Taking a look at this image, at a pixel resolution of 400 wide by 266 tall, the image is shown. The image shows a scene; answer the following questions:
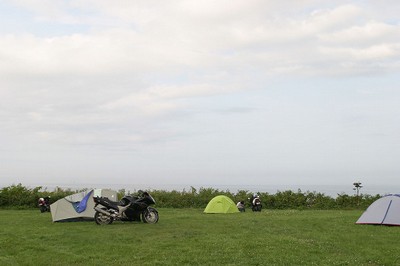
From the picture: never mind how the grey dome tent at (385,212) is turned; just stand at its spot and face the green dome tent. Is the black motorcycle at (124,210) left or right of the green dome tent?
left

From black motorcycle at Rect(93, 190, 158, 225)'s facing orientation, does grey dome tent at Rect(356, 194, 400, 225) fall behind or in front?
in front

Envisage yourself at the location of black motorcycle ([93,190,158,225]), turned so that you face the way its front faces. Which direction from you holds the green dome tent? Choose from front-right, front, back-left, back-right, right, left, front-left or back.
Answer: front-left

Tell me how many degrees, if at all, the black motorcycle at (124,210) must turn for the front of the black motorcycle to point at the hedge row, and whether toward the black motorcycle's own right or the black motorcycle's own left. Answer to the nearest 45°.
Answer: approximately 45° to the black motorcycle's own left

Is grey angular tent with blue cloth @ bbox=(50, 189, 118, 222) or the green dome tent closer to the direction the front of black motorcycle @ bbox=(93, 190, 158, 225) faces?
the green dome tent

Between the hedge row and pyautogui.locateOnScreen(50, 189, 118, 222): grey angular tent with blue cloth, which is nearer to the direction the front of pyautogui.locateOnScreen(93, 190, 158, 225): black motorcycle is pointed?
the hedge row

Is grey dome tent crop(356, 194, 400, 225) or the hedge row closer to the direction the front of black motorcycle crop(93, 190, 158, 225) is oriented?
the grey dome tent

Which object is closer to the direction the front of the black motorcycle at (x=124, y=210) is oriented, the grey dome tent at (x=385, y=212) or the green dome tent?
the grey dome tent

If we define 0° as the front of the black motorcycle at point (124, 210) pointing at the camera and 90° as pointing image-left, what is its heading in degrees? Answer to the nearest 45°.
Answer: approximately 270°

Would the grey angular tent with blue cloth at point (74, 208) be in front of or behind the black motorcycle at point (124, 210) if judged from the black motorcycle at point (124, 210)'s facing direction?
behind
